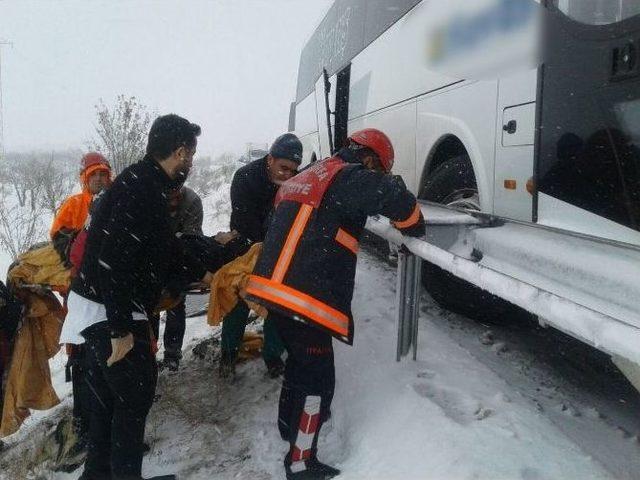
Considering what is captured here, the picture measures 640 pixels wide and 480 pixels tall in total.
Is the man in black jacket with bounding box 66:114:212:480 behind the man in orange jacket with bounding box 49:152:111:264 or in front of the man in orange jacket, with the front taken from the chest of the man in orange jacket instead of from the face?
in front

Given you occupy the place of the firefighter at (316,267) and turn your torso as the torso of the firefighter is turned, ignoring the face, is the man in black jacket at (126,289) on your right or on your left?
on your left

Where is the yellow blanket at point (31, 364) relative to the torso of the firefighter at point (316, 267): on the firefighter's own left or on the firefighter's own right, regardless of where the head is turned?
on the firefighter's own left

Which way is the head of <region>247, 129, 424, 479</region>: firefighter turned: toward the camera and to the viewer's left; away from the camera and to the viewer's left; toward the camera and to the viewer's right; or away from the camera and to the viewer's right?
away from the camera and to the viewer's right

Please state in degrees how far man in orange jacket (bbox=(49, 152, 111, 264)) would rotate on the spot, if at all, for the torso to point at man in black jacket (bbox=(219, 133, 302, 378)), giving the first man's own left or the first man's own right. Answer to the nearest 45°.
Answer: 0° — they already face them

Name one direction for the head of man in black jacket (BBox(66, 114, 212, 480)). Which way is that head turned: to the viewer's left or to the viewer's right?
to the viewer's right
